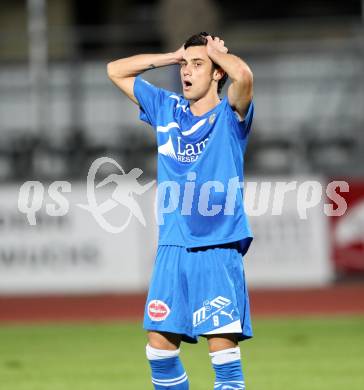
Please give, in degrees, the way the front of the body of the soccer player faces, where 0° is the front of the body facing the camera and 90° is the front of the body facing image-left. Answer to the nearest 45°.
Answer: approximately 45°
